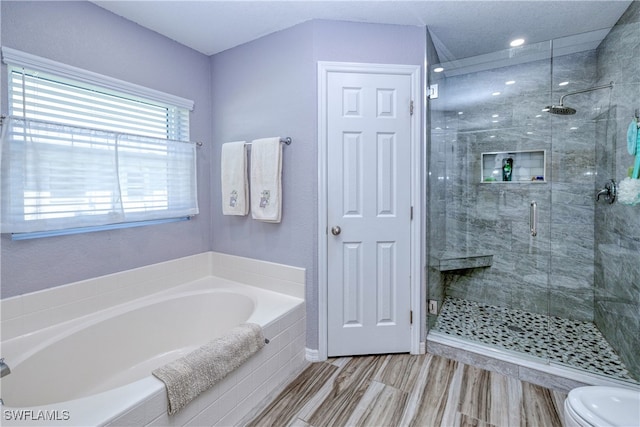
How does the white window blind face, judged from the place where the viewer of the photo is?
facing the viewer and to the right of the viewer

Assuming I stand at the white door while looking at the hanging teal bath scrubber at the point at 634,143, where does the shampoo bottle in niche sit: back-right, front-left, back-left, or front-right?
front-left

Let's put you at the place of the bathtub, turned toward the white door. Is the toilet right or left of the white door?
right

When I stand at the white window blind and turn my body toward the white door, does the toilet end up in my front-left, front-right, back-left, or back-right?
front-right

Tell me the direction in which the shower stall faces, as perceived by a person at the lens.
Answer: facing the viewer and to the left of the viewer

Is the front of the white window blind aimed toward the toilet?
yes

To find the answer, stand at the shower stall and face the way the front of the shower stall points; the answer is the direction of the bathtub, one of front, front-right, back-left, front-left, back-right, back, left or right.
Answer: front

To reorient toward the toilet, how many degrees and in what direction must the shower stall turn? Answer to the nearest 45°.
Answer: approximately 45° to its left

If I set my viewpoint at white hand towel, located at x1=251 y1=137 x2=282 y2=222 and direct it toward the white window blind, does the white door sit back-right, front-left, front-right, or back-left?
back-left

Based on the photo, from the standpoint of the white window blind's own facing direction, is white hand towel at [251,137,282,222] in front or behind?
in front
